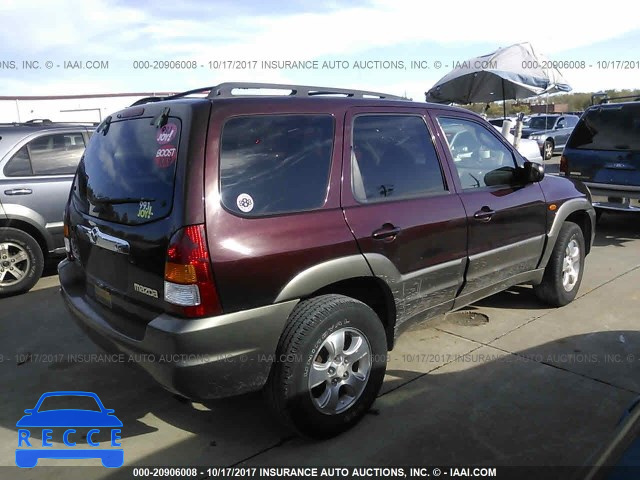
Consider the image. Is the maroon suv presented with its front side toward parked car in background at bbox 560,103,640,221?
yes

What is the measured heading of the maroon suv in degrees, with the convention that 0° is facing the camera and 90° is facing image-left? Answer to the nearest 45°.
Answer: approximately 225°

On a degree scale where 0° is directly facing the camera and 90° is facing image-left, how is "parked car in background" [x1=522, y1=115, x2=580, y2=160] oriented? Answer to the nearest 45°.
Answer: approximately 45°

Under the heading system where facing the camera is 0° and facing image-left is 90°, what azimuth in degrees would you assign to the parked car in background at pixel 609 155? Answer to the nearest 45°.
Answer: approximately 180°

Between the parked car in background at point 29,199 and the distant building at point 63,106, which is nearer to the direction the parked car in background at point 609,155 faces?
the distant building

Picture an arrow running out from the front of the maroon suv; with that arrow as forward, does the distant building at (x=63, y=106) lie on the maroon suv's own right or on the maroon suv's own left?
on the maroon suv's own left

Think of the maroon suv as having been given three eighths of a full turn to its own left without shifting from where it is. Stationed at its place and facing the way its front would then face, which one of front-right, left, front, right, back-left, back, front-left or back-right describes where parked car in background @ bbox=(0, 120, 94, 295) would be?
front-right

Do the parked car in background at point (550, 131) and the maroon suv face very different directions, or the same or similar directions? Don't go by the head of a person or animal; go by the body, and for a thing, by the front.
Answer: very different directions

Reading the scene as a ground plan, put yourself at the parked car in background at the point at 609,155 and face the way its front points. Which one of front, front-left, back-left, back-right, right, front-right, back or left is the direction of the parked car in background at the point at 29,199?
back-left
